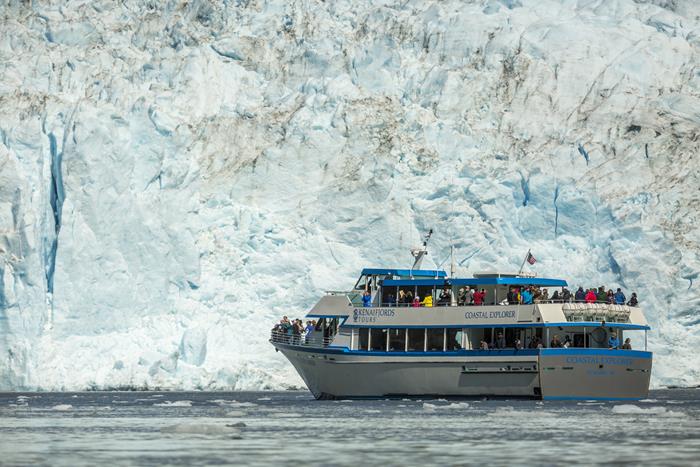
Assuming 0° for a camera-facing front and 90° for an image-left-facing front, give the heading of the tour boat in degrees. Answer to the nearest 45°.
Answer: approximately 135°

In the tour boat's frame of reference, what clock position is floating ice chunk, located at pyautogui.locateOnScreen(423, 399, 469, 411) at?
The floating ice chunk is roughly at 8 o'clock from the tour boat.

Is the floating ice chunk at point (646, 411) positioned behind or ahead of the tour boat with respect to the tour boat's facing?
behind

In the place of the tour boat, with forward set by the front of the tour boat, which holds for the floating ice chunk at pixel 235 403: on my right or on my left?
on my left
